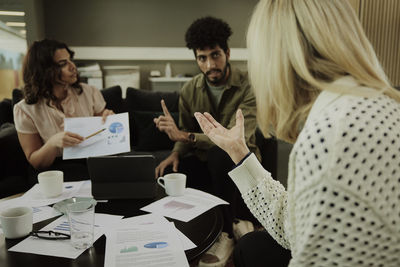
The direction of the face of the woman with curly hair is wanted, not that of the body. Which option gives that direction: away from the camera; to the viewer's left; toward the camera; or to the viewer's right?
to the viewer's right

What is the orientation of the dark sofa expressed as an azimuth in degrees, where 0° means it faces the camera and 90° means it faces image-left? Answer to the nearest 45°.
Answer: approximately 0°

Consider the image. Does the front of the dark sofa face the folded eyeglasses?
yes

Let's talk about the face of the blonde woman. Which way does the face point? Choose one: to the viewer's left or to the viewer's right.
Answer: to the viewer's left

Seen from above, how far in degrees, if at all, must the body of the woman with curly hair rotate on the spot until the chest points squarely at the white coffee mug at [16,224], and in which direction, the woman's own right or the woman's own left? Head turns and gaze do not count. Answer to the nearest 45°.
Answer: approximately 45° to the woman's own right

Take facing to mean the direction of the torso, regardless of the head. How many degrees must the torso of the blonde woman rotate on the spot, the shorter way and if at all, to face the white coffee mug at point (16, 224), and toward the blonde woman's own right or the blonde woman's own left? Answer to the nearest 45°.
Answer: approximately 45° to the blonde woman's own left

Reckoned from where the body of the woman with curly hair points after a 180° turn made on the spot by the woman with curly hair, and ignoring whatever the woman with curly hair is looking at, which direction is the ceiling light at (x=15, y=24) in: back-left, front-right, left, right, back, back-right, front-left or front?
front-right

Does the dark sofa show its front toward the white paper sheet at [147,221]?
yes

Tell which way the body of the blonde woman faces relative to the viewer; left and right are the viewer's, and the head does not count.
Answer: facing away from the viewer and to the left of the viewer
